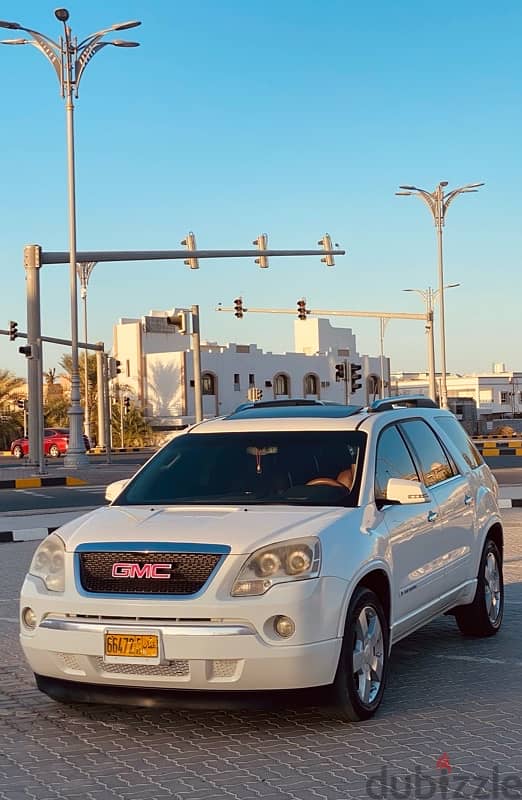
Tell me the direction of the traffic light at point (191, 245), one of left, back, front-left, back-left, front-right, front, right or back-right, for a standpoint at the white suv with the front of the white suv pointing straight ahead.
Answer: back-right

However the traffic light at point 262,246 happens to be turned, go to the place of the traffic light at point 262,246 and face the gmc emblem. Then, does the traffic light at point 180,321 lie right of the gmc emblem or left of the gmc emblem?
right

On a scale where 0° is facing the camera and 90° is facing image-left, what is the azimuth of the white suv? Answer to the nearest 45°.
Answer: approximately 45°

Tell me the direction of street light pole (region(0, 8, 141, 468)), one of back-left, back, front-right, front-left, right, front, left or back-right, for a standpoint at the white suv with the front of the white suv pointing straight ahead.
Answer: back-right

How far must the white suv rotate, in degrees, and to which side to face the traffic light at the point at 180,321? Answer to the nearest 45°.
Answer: approximately 135° to its right

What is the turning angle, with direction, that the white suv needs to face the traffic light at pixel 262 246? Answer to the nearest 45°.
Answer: approximately 135° to its right
